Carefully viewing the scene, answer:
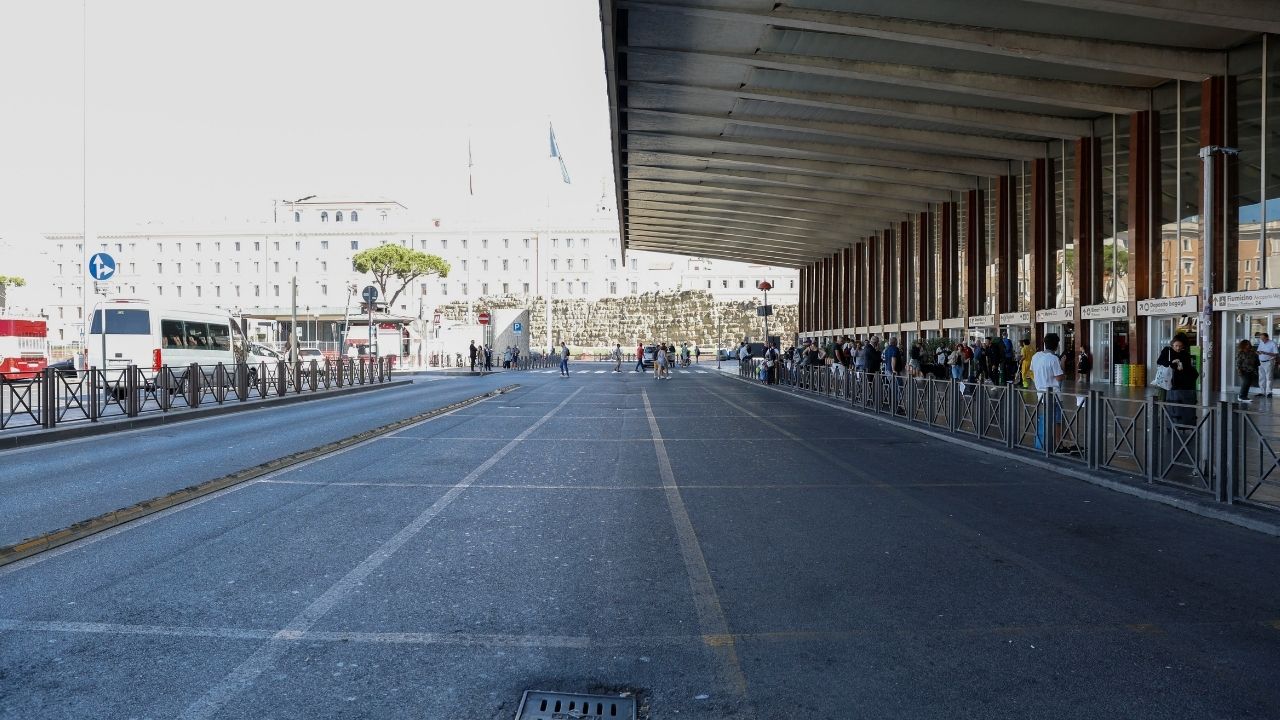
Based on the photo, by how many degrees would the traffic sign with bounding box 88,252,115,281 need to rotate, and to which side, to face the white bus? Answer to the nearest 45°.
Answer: approximately 180°

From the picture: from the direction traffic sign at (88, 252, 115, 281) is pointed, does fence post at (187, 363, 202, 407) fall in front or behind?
behind

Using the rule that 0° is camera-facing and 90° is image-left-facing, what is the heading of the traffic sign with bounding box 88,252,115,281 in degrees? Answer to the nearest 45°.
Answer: approximately 0°

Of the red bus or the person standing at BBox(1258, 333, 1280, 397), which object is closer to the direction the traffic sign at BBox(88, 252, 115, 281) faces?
the person standing

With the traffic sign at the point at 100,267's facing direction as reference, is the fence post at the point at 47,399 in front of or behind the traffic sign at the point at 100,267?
in front

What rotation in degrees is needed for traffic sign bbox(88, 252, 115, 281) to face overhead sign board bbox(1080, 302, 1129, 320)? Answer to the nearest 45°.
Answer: approximately 90° to its left
